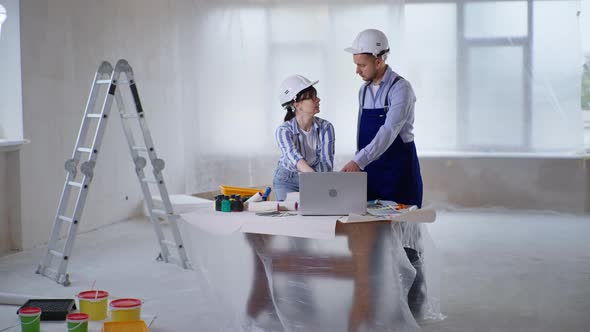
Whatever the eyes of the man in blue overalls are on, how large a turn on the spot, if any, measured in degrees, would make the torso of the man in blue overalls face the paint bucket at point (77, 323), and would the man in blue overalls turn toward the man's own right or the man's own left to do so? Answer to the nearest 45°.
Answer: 0° — they already face it

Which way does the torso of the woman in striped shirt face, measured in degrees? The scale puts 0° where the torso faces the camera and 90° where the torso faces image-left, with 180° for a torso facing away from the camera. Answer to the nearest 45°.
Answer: approximately 315°

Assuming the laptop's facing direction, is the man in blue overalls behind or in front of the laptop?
in front

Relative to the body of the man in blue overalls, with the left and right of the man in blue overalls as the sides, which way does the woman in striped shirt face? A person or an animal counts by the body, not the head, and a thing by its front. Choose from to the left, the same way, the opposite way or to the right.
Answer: to the left

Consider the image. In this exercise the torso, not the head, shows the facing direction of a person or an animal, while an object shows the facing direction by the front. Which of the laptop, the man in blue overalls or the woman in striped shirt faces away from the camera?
the laptop

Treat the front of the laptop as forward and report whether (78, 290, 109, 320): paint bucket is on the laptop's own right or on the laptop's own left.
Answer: on the laptop's own left

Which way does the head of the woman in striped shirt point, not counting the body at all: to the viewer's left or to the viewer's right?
to the viewer's right

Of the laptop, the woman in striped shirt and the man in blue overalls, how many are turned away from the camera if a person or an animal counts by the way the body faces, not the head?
1

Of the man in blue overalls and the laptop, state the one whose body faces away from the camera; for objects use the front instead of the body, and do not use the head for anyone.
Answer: the laptop

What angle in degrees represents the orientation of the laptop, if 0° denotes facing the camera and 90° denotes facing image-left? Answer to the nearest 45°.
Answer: approximately 180°

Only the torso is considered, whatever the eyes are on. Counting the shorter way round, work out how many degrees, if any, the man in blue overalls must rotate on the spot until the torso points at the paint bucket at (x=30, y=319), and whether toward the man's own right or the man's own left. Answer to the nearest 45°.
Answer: approximately 45° to the man's own right

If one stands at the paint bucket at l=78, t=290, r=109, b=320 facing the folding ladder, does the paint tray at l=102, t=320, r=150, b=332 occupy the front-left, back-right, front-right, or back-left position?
back-right

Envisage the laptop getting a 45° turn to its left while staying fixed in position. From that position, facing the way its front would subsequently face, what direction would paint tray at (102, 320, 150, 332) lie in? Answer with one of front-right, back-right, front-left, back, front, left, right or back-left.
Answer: front-left
